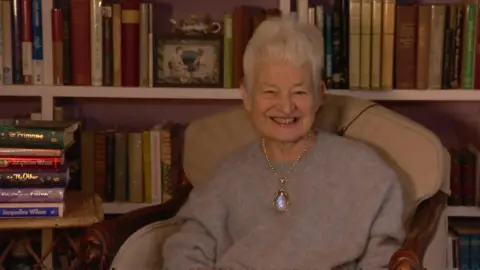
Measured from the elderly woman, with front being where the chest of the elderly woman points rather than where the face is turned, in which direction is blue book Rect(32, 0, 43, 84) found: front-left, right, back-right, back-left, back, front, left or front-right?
back-right

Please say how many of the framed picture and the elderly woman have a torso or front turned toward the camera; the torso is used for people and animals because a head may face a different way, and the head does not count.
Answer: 2

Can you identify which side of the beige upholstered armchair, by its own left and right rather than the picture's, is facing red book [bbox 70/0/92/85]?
right

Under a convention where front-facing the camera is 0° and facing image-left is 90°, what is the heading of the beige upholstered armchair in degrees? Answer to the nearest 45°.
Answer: approximately 45°
